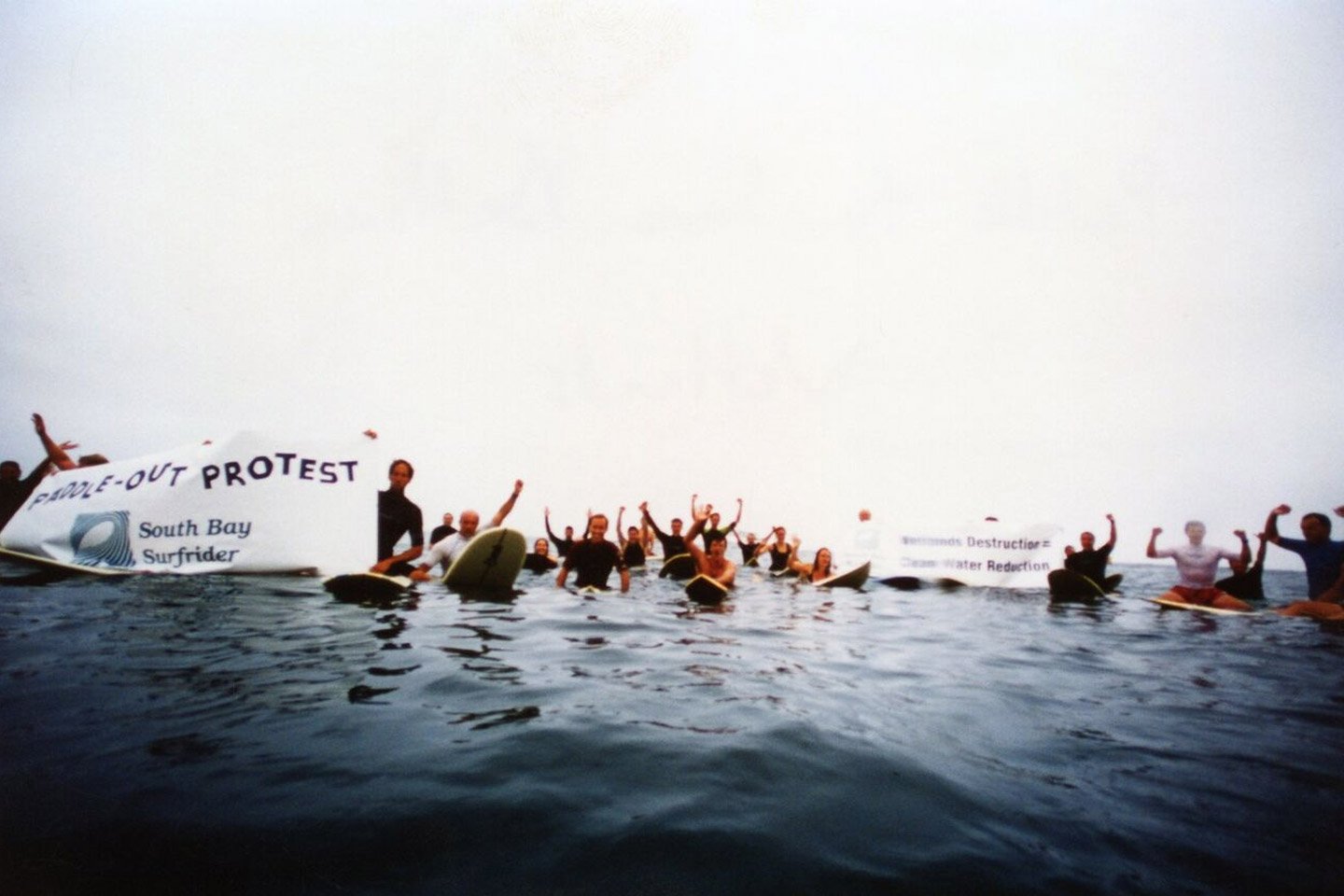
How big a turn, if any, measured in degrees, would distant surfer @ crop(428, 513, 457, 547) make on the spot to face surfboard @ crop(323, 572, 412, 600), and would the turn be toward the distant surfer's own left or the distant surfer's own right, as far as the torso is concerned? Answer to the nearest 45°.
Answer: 0° — they already face it

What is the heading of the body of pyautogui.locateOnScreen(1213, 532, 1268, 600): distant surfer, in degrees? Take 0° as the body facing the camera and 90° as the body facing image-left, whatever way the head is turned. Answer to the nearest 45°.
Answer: approximately 45°

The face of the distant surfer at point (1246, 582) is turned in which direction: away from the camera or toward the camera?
toward the camera

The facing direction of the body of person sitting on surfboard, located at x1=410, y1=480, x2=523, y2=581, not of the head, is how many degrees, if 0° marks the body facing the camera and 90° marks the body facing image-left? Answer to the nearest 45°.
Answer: approximately 0°

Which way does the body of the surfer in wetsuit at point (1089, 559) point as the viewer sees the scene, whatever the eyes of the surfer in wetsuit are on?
toward the camera

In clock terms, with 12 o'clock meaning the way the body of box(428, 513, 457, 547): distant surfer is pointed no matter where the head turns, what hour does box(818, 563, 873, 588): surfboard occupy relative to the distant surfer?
The surfboard is roughly at 10 o'clock from the distant surfer.

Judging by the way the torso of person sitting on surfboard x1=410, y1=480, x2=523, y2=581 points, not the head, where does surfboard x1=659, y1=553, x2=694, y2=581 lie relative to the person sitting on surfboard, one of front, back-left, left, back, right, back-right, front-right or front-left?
back-left

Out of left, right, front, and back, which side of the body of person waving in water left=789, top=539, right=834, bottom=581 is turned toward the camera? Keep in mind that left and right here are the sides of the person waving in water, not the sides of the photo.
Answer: front

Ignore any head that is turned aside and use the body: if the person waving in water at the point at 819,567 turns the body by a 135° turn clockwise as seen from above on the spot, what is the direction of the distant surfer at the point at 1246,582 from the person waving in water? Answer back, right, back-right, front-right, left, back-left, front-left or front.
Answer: back-right

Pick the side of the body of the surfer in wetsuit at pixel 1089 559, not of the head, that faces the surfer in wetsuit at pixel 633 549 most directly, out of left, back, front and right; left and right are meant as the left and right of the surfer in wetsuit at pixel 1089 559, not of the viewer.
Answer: right

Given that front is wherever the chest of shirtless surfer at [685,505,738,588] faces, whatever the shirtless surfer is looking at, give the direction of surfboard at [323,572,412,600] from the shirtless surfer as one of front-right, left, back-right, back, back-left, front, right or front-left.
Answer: front-right
